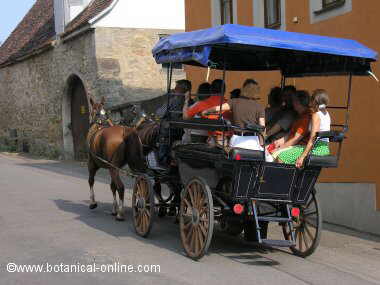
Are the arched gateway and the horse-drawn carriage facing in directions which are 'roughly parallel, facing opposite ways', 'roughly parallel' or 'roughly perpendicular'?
roughly perpendicular

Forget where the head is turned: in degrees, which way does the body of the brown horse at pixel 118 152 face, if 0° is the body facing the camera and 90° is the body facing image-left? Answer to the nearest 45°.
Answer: approximately 135°

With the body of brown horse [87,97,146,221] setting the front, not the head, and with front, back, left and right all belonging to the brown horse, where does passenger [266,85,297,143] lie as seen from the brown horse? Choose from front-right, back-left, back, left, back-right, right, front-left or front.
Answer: back

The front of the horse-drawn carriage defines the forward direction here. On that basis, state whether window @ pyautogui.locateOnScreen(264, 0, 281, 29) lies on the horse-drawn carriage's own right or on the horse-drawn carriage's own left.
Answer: on the horse-drawn carriage's own right

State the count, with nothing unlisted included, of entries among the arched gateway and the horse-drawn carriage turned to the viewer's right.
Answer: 0

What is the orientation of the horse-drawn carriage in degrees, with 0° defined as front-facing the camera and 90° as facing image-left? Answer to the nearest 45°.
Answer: approximately 135°

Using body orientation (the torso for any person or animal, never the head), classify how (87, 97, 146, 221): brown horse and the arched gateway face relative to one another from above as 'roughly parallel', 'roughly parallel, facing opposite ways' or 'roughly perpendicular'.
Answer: roughly perpendicular

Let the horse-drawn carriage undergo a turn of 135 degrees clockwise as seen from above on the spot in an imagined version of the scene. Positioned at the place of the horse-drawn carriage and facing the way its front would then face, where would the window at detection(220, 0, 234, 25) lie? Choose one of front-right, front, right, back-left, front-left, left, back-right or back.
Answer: left

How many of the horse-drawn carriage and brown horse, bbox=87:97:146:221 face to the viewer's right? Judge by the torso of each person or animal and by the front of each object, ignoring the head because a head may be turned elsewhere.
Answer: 0

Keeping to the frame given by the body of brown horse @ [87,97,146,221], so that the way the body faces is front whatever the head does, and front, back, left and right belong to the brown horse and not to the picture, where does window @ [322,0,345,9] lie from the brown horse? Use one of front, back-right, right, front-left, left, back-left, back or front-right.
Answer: back-right
